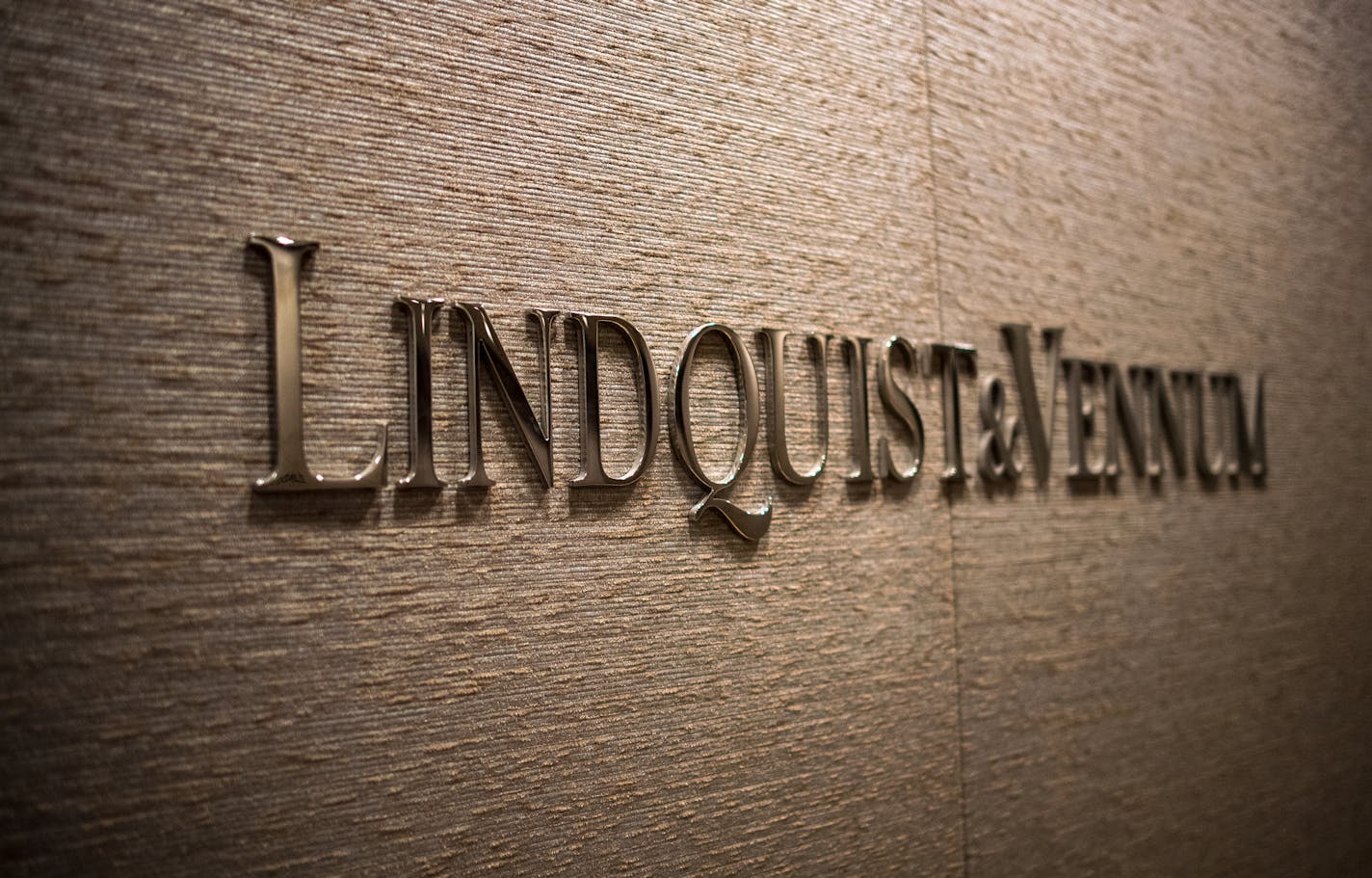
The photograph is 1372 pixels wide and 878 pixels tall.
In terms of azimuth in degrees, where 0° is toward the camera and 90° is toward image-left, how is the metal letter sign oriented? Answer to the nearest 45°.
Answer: approximately 315°
